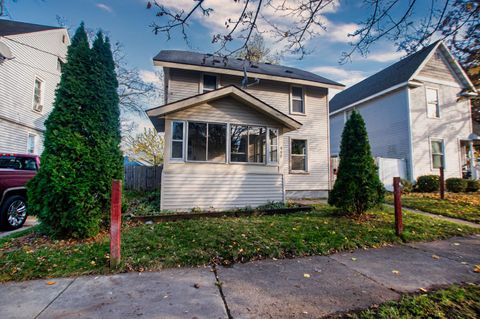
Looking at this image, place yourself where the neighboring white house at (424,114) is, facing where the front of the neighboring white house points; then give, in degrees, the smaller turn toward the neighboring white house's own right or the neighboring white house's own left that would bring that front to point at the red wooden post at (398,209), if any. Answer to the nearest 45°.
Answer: approximately 45° to the neighboring white house's own right

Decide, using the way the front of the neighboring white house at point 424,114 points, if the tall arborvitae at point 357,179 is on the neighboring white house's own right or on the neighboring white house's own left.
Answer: on the neighboring white house's own right

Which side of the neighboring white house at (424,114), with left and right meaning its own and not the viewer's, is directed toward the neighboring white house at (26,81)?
right

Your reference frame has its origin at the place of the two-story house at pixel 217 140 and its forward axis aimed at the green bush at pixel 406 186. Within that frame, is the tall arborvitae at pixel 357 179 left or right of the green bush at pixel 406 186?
right
